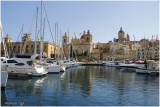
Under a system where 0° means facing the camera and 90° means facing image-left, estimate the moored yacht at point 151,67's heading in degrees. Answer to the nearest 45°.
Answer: approximately 90°

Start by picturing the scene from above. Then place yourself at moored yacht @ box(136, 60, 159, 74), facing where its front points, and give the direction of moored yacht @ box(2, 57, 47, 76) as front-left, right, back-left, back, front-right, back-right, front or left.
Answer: front-left
